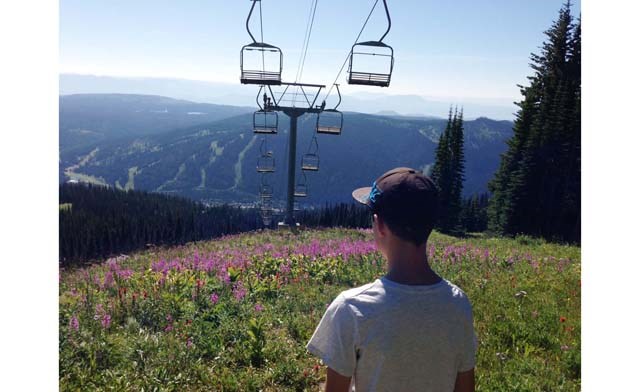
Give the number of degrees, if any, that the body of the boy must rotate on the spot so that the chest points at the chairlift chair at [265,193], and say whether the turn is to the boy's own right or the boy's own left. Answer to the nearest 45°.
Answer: approximately 45° to the boy's own right

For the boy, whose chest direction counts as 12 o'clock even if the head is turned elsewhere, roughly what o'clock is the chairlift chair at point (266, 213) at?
The chairlift chair is roughly at 1 o'clock from the boy.

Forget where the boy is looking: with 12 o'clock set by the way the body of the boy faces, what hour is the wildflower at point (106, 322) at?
The wildflower is roughly at 12 o'clock from the boy.

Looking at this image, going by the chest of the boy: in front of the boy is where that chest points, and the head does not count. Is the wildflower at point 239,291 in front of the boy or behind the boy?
in front

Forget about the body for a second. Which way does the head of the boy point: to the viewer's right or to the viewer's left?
to the viewer's left

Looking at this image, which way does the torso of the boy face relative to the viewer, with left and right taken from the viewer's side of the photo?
facing away from the viewer and to the left of the viewer

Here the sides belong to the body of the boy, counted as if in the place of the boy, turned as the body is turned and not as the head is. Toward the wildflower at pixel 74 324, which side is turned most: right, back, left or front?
front
